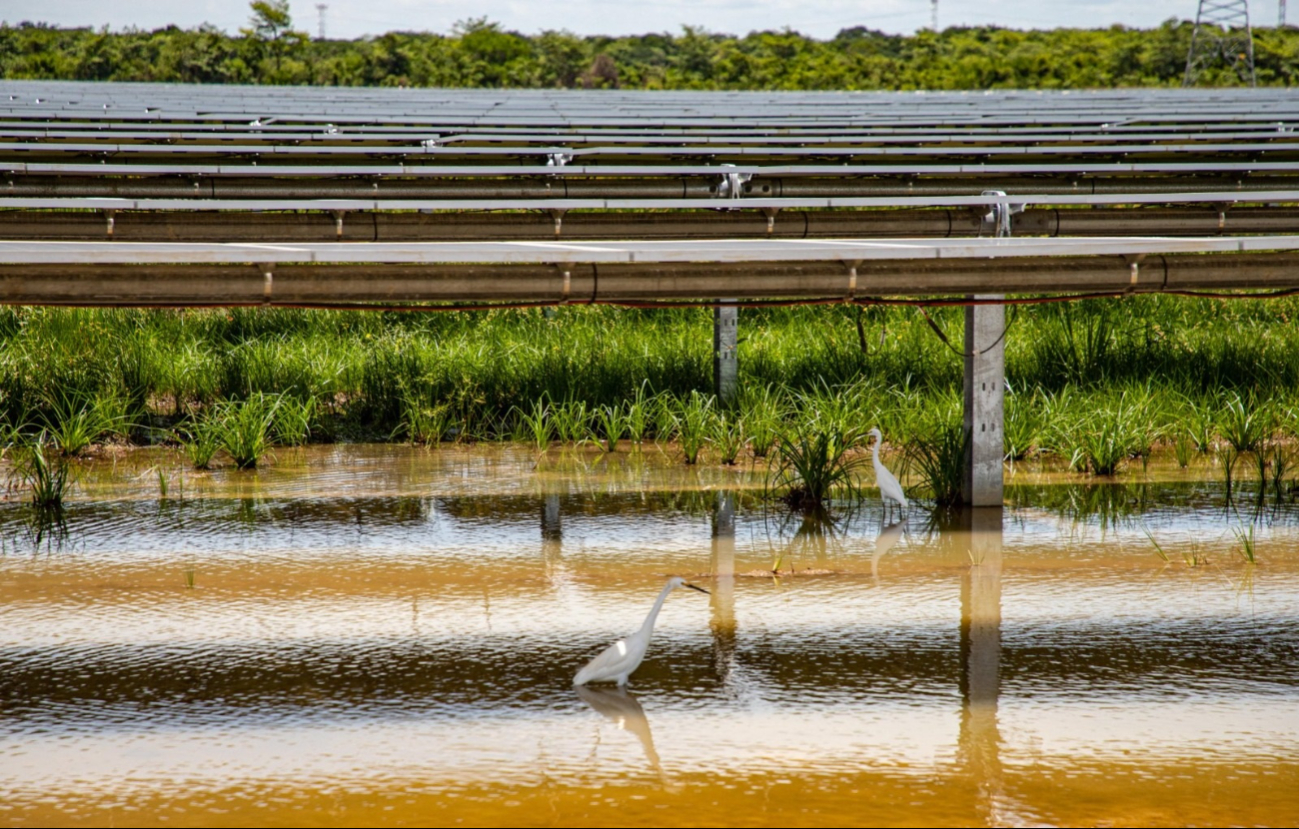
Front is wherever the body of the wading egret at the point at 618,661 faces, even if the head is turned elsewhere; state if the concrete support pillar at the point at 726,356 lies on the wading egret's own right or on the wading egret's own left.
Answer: on the wading egret's own left

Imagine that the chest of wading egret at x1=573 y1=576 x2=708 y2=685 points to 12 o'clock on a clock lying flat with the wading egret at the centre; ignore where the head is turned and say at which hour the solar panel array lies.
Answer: The solar panel array is roughly at 9 o'clock from the wading egret.

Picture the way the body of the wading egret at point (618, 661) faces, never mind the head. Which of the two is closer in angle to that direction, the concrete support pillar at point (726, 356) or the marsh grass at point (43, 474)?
the concrete support pillar

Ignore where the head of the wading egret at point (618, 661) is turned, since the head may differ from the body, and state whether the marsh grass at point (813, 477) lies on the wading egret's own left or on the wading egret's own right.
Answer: on the wading egret's own left

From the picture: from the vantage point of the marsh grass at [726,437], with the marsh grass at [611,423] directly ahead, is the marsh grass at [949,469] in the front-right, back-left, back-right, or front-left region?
back-left

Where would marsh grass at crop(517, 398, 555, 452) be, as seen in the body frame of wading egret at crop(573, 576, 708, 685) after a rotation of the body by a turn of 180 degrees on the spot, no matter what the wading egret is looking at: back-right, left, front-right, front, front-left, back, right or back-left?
right

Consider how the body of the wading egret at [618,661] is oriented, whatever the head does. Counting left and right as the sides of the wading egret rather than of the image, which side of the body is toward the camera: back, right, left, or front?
right

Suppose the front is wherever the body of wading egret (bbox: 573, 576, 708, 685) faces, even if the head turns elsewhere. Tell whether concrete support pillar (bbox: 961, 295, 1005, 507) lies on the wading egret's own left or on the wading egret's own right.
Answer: on the wading egret's own left

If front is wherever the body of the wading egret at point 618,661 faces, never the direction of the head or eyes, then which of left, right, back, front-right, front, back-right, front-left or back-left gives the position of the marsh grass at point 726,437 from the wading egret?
left

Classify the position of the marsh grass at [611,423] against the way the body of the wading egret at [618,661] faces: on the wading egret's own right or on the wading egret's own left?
on the wading egret's own left
